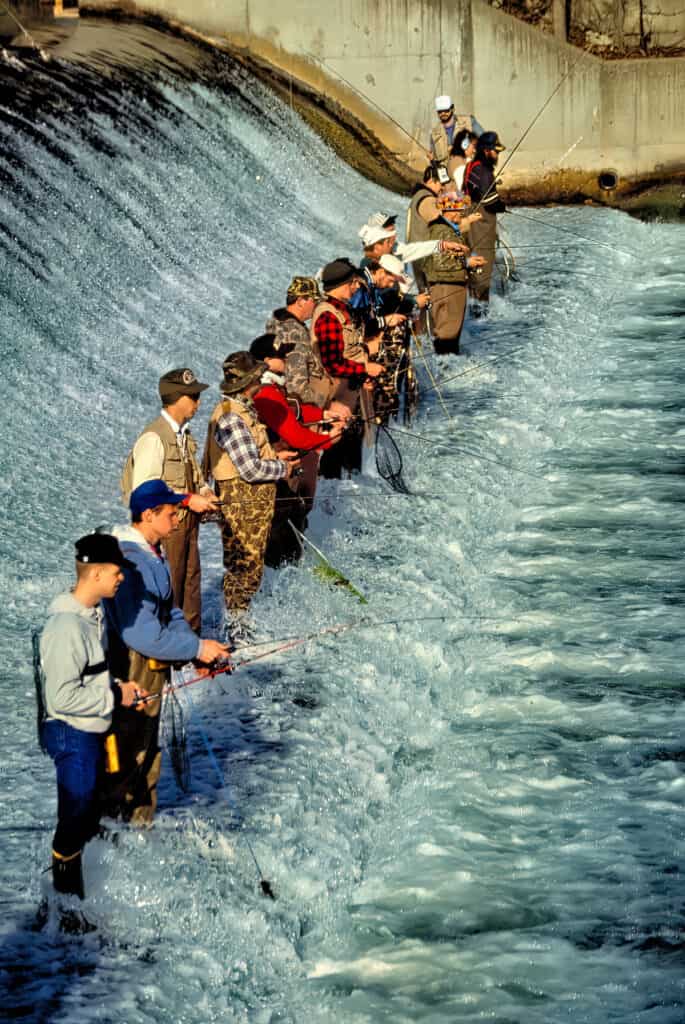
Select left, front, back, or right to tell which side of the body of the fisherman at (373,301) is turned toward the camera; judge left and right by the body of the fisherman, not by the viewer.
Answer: right

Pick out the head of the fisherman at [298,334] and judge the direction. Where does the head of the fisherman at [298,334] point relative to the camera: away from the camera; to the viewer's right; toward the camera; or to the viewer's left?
to the viewer's right

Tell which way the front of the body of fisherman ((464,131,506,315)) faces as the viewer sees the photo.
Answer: to the viewer's right

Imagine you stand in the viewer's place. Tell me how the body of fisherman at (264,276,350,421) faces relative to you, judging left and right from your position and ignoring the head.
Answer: facing to the right of the viewer

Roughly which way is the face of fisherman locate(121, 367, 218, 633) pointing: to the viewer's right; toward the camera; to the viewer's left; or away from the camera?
to the viewer's right

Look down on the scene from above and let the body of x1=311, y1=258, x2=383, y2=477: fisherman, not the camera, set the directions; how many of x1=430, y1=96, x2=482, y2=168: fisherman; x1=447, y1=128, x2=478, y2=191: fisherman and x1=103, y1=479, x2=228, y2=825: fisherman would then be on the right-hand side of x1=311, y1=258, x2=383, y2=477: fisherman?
1

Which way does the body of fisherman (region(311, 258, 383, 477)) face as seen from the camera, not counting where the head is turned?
to the viewer's right

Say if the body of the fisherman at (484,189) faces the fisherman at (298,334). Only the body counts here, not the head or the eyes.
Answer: no

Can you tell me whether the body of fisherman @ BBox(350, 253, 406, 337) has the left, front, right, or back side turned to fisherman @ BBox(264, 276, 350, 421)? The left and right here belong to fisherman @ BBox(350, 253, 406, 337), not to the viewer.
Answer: right

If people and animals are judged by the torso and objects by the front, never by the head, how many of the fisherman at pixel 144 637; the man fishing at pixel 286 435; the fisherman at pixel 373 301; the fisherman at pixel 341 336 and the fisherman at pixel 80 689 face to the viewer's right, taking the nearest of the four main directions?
5

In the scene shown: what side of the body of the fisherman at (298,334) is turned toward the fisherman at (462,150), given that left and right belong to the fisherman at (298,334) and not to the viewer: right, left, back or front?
left

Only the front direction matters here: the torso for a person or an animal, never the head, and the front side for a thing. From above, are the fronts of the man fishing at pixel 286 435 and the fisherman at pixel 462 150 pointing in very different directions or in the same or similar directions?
same or similar directions

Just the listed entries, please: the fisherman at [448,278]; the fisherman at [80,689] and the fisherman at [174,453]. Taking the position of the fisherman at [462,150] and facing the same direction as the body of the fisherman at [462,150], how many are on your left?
0

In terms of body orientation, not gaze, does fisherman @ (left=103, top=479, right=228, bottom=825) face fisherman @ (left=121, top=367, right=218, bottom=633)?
no

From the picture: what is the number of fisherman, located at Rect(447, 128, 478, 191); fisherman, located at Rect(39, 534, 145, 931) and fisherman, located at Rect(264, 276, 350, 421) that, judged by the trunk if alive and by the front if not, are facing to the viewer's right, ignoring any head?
3

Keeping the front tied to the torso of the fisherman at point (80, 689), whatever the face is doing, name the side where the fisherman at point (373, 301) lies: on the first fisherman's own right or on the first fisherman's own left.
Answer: on the first fisherman's own left

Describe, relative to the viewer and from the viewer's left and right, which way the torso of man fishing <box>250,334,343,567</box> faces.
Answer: facing to the right of the viewer

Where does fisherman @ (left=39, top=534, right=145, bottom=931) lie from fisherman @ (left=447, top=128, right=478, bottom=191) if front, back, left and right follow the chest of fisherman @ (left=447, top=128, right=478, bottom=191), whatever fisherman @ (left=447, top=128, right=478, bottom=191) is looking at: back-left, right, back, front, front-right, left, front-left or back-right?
right

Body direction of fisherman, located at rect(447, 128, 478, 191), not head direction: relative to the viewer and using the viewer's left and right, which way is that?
facing to the right of the viewer

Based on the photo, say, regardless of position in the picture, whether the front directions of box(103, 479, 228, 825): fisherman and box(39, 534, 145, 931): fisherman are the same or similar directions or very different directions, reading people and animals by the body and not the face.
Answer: same or similar directions

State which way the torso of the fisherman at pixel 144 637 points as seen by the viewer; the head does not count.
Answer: to the viewer's right
